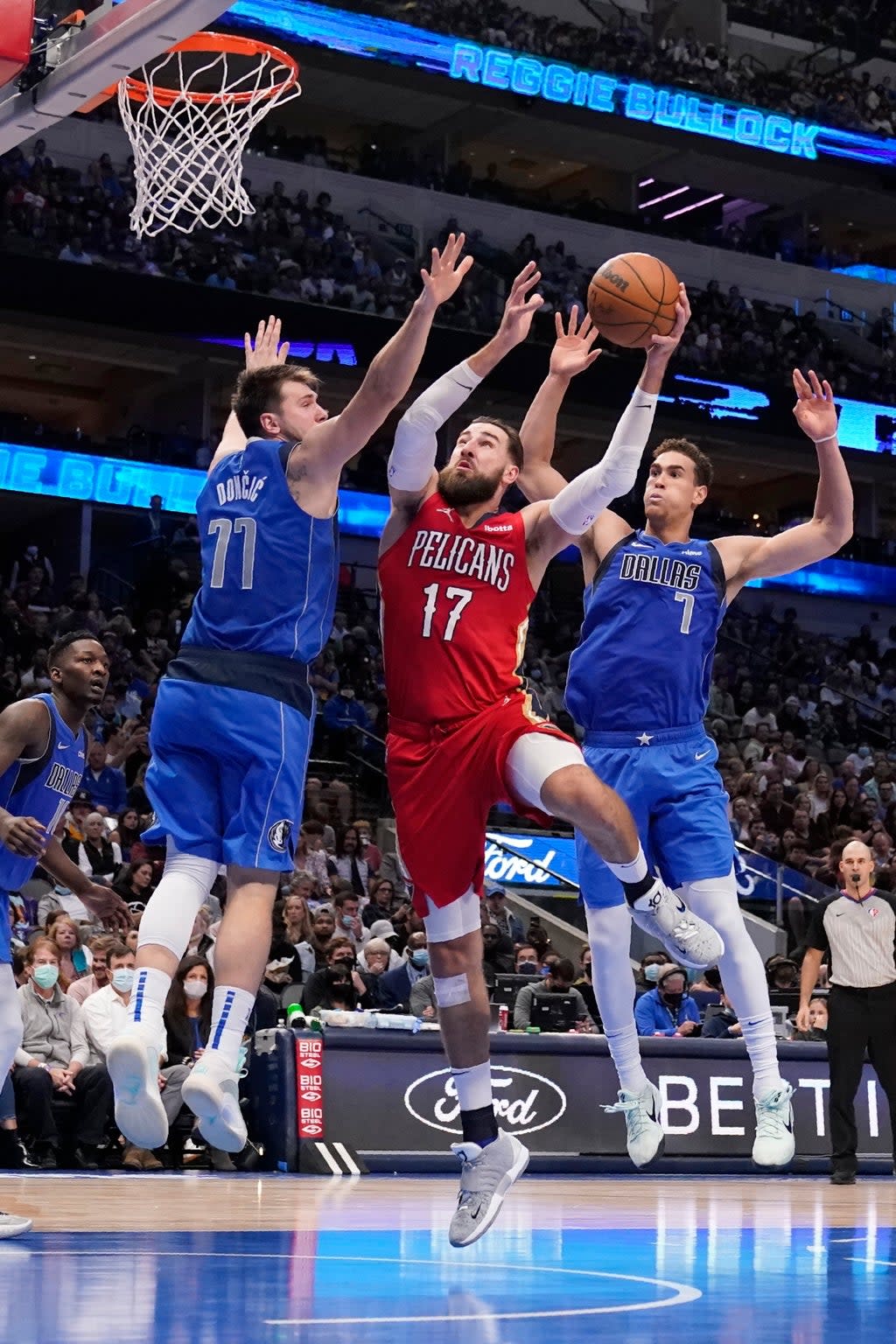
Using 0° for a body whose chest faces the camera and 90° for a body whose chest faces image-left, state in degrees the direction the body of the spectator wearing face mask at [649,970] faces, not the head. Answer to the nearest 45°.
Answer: approximately 0°

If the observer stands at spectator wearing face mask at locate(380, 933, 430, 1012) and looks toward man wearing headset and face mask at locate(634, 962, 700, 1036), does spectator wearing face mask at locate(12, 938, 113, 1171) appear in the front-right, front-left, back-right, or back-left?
back-right

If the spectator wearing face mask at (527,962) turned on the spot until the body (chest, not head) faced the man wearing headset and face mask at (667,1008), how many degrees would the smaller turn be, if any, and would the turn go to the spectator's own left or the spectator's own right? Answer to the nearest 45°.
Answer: approximately 45° to the spectator's own left

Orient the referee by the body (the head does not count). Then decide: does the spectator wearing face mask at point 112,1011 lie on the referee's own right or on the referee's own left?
on the referee's own right

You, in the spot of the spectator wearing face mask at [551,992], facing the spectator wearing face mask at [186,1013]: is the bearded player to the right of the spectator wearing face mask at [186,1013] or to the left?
left

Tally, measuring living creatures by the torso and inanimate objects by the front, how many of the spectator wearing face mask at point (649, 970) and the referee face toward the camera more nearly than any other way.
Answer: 2

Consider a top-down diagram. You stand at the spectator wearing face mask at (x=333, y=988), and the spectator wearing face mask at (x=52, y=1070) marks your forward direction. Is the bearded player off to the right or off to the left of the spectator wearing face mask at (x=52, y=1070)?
left
